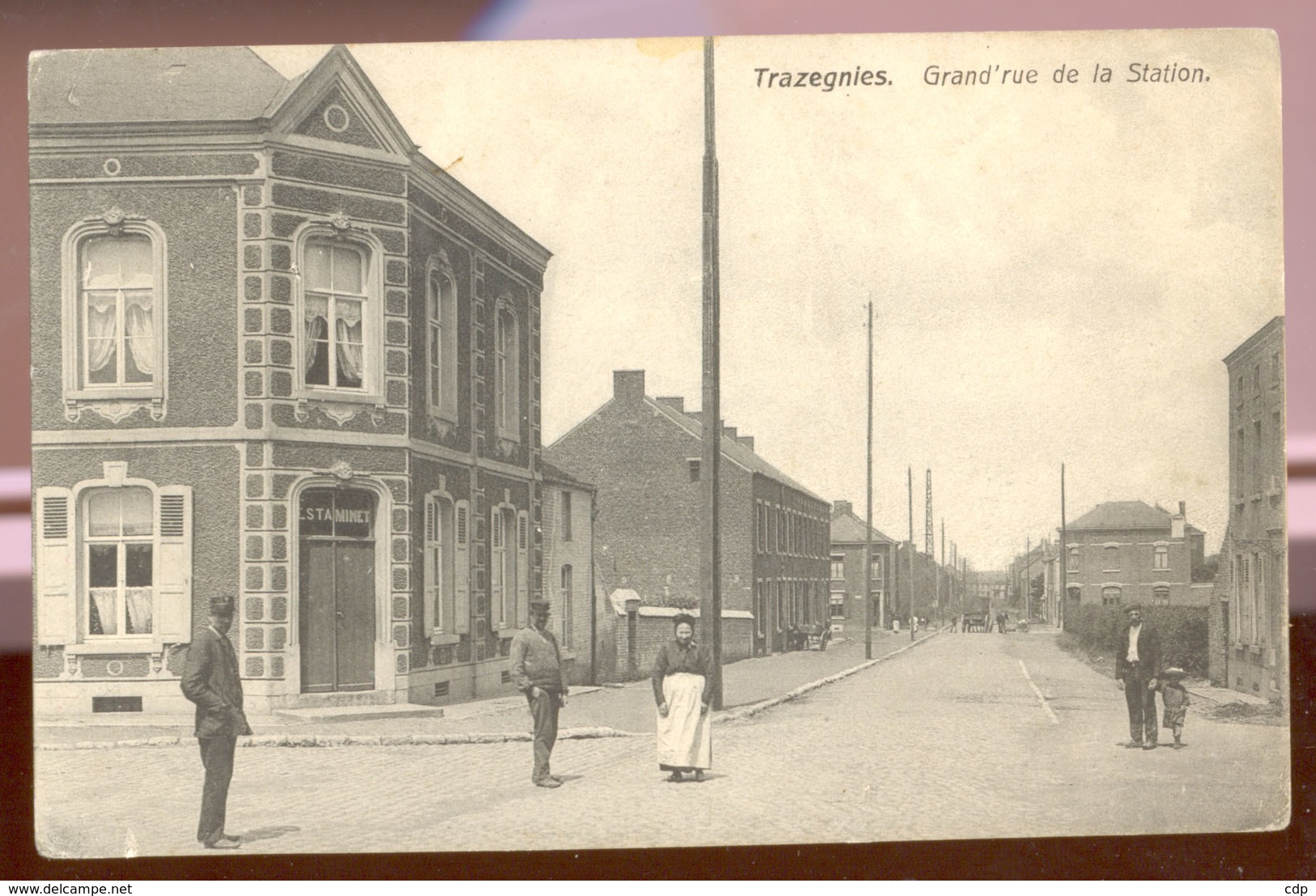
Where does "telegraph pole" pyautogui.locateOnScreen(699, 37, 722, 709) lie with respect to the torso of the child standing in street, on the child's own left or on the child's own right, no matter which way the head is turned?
on the child's own right

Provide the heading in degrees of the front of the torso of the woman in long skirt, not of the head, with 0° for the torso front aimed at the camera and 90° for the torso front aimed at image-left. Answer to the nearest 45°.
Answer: approximately 0°

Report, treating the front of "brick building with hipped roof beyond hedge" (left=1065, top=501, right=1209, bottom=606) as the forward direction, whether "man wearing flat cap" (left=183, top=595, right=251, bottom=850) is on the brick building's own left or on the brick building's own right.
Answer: on the brick building's own right
